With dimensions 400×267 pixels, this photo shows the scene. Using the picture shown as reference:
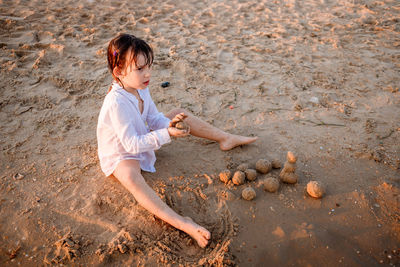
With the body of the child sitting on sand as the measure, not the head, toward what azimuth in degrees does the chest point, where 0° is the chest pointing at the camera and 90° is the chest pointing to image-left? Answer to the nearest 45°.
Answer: approximately 315°

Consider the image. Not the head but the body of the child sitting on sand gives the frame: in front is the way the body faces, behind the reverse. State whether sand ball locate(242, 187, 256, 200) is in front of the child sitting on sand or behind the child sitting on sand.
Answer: in front

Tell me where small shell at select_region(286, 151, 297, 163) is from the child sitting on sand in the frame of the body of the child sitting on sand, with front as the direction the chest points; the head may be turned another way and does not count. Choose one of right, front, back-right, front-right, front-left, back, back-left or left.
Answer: front-left

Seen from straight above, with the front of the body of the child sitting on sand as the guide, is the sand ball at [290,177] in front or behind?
in front
